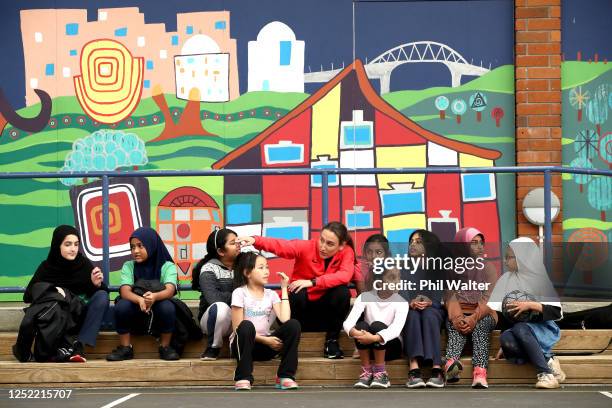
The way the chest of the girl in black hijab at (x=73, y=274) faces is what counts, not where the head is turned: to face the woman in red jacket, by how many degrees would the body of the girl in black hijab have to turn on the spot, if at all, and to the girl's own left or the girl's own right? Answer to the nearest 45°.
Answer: approximately 45° to the girl's own left

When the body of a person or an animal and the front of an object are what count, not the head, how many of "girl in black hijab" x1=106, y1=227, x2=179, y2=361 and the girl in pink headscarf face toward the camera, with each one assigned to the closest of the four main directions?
2

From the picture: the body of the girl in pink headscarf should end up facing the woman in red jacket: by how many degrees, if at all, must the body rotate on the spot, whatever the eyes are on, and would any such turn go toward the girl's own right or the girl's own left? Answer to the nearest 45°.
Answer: approximately 90° to the girl's own right

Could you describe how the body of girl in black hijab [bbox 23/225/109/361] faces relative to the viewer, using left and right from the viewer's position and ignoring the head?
facing the viewer and to the right of the viewer

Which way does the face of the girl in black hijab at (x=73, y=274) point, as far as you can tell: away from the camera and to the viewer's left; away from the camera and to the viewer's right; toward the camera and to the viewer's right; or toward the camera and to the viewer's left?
toward the camera and to the viewer's right

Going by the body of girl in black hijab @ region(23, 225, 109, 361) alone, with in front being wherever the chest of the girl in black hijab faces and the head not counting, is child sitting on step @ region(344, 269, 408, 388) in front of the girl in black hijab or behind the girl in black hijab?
in front

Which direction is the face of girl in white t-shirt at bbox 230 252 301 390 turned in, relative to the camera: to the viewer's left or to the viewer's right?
to the viewer's right

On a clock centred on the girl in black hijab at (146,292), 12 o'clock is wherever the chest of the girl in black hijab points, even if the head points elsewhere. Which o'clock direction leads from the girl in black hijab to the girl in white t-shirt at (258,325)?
The girl in white t-shirt is roughly at 10 o'clock from the girl in black hijab.

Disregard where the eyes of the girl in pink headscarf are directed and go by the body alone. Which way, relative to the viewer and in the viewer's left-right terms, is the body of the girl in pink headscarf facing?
facing the viewer
